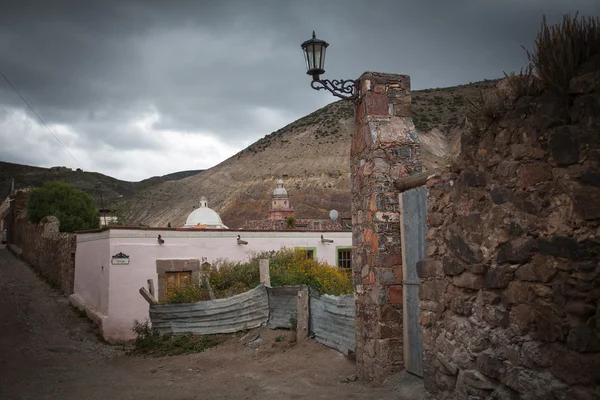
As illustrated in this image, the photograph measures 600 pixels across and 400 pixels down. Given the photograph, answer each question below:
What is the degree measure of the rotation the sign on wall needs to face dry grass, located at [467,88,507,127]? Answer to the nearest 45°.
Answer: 0° — it already faces it

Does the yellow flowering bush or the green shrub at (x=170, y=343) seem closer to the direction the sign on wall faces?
the green shrub

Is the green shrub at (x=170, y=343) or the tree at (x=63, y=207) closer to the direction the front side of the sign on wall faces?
the green shrub

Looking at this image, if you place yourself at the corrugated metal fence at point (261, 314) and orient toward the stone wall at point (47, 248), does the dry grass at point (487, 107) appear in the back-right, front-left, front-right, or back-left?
back-left

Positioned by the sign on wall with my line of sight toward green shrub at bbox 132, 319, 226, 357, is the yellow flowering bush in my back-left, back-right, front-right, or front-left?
front-left

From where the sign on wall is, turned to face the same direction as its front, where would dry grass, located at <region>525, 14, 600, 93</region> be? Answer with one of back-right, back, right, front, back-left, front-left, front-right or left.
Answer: front

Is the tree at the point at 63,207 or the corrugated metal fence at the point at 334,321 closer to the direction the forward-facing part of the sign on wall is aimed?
the corrugated metal fence

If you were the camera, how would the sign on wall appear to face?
facing the viewer

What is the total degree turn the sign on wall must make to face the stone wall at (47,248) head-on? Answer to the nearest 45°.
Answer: approximately 180°

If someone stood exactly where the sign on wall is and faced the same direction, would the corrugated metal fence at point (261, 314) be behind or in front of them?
in front

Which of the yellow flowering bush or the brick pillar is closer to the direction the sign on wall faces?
the brick pillar

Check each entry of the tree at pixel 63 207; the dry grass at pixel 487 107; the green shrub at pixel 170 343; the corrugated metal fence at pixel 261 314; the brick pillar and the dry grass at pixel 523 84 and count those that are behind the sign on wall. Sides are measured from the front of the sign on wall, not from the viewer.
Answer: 1

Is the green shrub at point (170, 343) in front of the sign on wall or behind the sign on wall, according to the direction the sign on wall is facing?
in front

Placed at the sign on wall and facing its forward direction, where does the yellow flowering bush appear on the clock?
The yellow flowering bush is roughly at 10 o'clock from the sign on wall.

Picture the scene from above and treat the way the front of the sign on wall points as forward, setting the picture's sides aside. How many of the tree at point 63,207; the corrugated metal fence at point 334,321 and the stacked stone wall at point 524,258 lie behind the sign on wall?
1

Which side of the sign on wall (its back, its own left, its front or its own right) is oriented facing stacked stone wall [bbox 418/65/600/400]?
front
